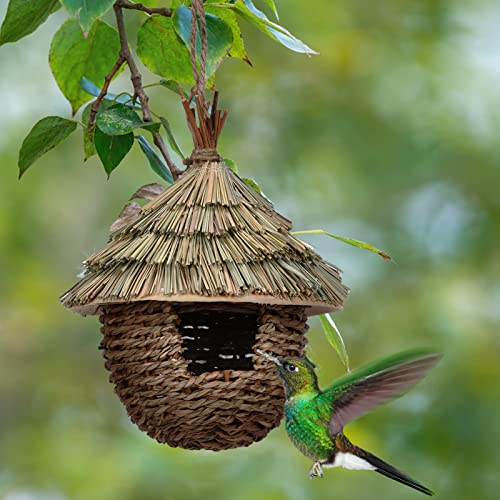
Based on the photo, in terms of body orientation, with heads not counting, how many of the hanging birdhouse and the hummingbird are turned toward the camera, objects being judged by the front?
1

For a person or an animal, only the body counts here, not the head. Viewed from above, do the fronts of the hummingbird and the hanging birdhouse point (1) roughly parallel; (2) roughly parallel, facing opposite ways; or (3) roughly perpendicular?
roughly perpendicular

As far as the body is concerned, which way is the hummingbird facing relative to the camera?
to the viewer's left

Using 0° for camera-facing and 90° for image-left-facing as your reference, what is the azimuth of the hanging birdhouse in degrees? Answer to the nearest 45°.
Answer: approximately 0°
